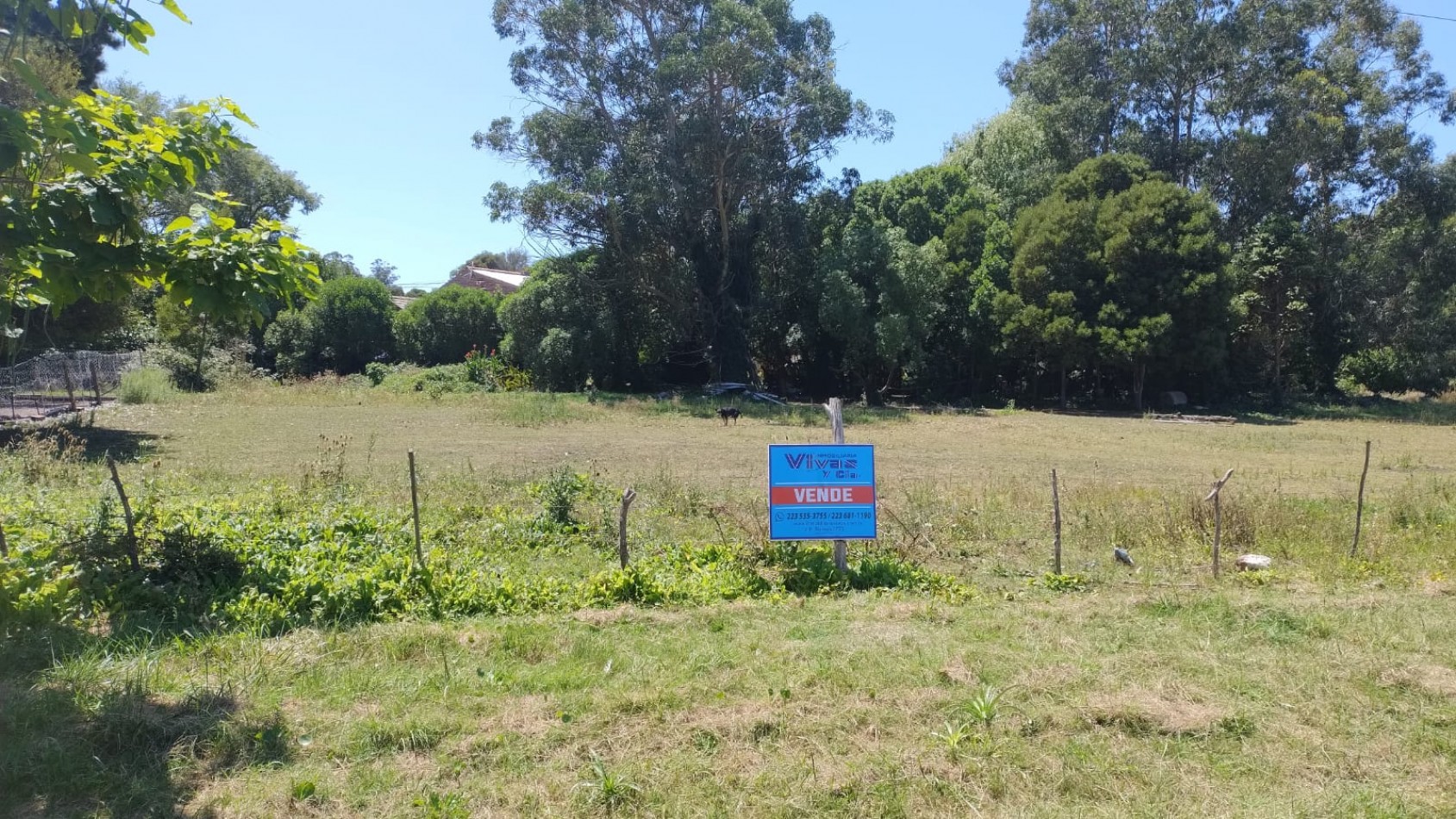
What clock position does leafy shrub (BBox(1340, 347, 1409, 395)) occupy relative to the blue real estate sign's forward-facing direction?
The leafy shrub is roughly at 7 o'clock from the blue real estate sign.

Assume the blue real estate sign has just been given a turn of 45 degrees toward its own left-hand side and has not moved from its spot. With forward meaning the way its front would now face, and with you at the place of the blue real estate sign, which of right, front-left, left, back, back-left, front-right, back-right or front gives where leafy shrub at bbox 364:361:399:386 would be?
back

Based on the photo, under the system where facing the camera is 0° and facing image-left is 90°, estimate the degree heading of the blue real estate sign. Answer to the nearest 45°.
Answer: approximately 0°

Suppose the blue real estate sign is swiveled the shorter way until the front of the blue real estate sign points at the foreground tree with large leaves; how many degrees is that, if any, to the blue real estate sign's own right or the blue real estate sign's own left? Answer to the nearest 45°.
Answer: approximately 45° to the blue real estate sign's own right

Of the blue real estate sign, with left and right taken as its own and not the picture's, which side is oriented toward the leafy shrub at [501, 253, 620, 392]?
back

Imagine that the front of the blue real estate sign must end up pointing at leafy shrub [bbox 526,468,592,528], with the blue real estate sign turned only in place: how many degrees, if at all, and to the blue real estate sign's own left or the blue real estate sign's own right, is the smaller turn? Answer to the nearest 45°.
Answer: approximately 135° to the blue real estate sign's own right

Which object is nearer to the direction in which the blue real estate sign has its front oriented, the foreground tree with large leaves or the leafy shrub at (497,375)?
the foreground tree with large leaves

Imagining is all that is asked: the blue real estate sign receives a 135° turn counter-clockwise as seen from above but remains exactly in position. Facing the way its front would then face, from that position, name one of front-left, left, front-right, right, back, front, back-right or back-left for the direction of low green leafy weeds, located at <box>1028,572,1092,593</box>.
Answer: front-right

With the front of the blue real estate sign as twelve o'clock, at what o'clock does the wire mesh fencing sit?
The wire mesh fencing is roughly at 4 o'clock from the blue real estate sign.

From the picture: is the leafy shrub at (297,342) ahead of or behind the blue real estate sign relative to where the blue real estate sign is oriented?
behind

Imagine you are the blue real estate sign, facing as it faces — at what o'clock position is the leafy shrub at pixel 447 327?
The leafy shrub is roughly at 5 o'clock from the blue real estate sign.

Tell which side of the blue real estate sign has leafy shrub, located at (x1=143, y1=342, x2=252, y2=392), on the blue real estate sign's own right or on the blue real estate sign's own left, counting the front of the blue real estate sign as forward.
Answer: on the blue real estate sign's own right

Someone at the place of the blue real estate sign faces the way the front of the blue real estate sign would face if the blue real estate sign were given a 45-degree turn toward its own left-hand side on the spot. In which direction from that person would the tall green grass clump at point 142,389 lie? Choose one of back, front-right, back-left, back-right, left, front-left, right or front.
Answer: back

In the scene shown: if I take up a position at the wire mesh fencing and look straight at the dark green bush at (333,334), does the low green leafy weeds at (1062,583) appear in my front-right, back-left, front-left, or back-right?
back-right
